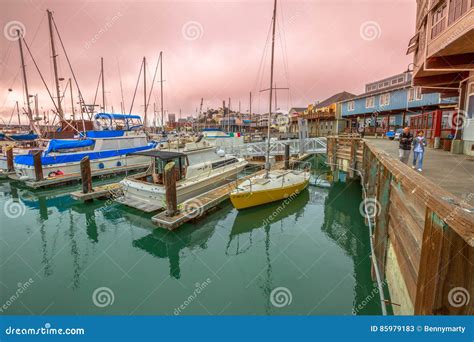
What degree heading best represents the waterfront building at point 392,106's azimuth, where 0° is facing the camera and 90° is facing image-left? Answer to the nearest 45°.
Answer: approximately 45°

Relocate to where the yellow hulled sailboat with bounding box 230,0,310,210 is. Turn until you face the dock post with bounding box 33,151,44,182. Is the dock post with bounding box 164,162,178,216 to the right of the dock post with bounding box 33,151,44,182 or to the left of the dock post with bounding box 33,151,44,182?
left

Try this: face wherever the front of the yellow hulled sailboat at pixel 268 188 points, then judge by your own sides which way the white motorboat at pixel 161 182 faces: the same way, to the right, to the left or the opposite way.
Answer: the opposite way

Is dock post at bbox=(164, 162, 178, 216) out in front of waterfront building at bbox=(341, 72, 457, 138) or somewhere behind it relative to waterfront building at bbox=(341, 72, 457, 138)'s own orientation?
in front

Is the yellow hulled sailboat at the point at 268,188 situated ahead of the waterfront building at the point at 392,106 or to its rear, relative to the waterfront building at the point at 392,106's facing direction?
ahead

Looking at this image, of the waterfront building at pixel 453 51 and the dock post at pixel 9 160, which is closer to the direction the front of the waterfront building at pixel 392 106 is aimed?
the dock post
